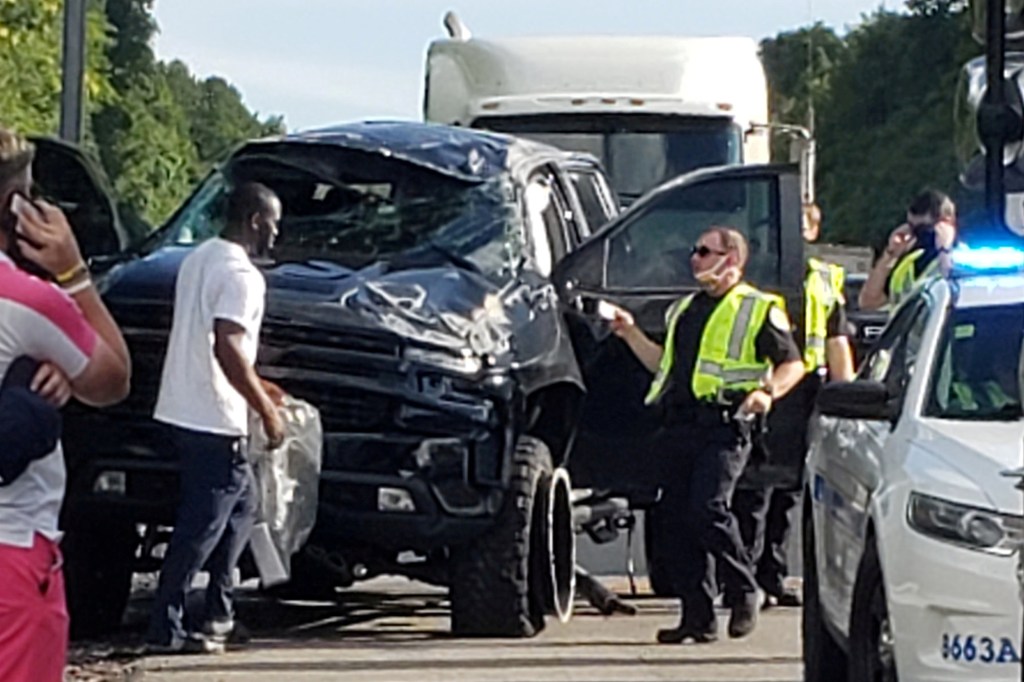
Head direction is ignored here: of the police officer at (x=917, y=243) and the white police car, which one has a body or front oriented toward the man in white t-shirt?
the police officer

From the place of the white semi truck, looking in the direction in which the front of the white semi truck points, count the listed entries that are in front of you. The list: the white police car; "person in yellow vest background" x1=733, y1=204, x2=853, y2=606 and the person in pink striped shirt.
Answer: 3

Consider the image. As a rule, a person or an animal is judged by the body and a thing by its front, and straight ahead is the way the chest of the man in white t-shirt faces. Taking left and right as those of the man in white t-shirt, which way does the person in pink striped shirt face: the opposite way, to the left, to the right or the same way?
the same way

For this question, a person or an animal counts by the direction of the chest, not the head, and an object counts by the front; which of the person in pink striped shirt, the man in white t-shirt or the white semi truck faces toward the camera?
the white semi truck

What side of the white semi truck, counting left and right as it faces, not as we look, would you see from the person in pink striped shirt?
front

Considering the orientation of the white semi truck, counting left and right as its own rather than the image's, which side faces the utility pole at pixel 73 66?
right

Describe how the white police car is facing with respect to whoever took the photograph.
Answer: facing the viewer and to the right of the viewer

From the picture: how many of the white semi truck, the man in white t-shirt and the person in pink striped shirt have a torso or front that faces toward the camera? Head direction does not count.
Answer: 1

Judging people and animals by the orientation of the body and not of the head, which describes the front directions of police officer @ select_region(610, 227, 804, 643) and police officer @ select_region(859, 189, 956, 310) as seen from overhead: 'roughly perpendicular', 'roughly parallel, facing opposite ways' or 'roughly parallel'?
roughly parallel

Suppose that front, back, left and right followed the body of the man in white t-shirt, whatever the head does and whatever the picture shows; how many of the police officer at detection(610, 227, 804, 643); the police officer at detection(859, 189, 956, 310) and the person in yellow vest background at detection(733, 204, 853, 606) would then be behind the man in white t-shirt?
0

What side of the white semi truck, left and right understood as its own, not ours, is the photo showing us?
front

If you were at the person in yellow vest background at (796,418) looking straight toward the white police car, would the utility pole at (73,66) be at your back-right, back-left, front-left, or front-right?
back-right

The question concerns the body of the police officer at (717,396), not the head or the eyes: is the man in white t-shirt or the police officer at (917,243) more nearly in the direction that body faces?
the man in white t-shirt

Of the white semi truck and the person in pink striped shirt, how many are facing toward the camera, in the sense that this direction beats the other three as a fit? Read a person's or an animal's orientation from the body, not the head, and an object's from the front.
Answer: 1

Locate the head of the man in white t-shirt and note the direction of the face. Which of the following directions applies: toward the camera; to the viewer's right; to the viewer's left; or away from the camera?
to the viewer's right

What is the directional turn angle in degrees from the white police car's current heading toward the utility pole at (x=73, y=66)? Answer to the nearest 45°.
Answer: approximately 180°
